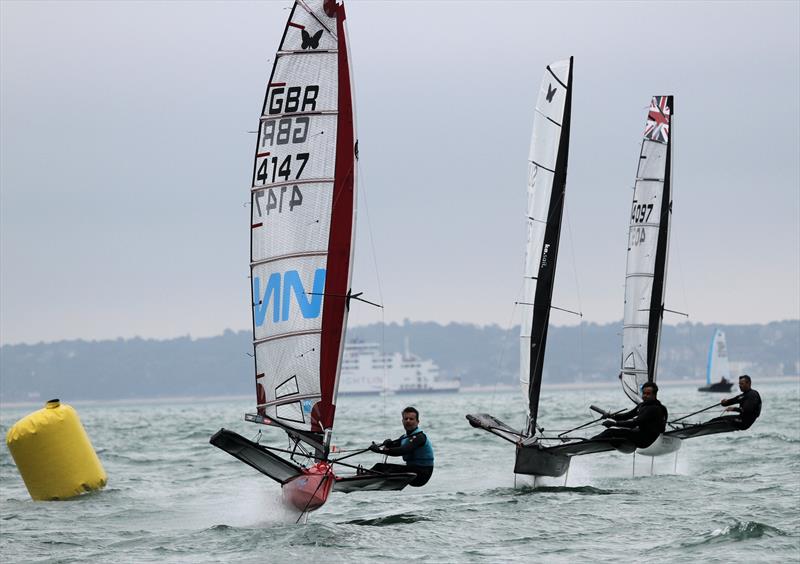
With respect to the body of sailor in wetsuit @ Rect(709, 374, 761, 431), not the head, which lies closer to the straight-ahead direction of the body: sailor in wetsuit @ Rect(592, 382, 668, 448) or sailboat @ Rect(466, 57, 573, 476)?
the sailboat

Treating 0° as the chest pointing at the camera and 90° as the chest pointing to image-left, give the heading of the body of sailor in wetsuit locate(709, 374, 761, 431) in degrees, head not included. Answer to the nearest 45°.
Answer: approximately 90°

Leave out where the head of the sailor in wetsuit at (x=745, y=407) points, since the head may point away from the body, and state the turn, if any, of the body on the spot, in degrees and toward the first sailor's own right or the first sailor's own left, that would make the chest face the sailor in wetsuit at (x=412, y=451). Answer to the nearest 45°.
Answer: approximately 45° to the first sailor's own left

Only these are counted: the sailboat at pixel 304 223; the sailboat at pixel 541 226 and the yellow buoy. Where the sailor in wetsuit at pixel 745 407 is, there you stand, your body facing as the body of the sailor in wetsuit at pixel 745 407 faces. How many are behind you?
0

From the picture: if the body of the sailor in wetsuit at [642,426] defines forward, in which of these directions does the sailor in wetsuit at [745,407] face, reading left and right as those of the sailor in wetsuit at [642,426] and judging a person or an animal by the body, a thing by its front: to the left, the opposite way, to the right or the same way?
the same way

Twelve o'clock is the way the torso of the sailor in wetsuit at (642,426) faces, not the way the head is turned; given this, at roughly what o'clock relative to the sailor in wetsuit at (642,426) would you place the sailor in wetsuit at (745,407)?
the sailor in wetsuit at (745,407) is roughly at 4 o'clock from the sailor in wetsuit at (642,426).

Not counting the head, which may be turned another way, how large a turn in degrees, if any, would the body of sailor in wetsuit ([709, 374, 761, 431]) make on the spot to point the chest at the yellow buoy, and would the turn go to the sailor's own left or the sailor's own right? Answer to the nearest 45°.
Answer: approximately 45° to the sailor's own left

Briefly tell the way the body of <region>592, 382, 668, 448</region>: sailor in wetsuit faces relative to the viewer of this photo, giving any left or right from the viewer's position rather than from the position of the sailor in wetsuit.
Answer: facing to the left of the viewer

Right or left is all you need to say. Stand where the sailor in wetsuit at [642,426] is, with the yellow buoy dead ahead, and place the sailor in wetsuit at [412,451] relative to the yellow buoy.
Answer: left

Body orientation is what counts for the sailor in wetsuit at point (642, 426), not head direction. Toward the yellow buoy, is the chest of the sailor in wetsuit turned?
yes

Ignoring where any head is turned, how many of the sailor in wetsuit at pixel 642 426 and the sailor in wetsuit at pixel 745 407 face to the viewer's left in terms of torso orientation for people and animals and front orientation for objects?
2
